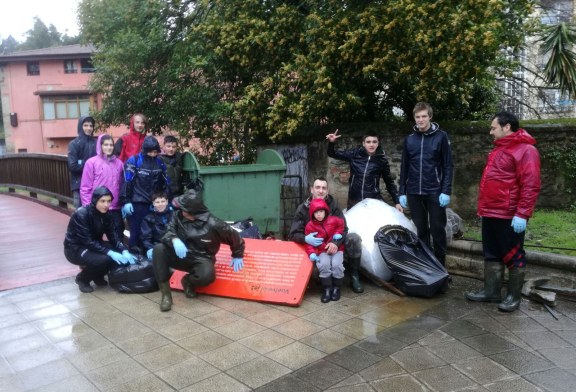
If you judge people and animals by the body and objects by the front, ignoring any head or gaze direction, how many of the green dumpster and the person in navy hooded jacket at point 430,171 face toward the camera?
2

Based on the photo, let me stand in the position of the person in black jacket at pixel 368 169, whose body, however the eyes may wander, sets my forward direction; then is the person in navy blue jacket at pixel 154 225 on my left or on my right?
on my right

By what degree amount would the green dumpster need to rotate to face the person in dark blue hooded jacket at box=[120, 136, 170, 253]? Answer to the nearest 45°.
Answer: approximately 45° to its right

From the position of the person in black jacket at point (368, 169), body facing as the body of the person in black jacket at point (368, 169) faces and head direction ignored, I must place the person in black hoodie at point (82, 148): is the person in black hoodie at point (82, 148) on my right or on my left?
on my right

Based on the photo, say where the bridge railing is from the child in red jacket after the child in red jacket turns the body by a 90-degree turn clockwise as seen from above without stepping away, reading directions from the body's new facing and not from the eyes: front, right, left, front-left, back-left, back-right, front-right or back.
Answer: front-right

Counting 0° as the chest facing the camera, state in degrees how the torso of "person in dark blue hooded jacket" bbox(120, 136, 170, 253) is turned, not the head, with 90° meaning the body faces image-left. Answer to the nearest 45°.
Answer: approximately 315°
